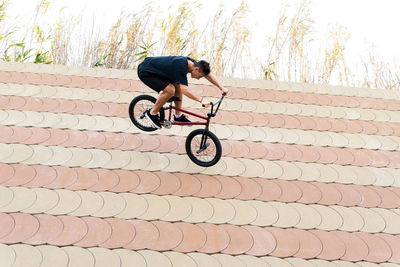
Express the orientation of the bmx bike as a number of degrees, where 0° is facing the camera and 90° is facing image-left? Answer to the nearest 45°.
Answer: approximately 270°

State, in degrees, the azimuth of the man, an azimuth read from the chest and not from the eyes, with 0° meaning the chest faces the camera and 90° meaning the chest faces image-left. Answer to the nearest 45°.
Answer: approximately 270°
